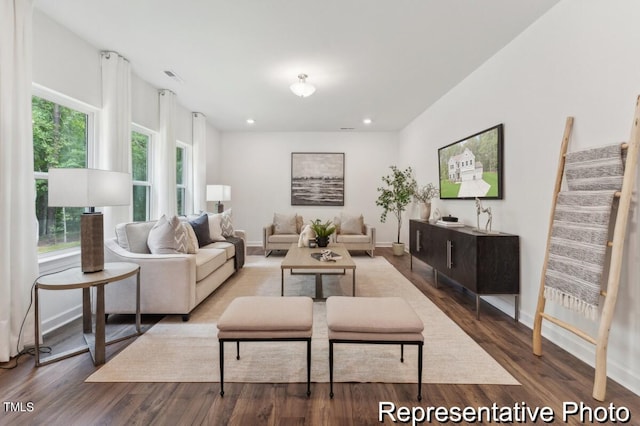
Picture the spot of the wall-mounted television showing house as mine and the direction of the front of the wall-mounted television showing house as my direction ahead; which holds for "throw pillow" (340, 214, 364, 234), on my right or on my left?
on my right

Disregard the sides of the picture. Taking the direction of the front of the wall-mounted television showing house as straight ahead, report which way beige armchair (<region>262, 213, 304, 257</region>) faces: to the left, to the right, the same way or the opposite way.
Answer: to the left

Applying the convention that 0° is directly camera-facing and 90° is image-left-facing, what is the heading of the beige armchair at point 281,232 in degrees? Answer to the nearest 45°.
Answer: approximately 0°

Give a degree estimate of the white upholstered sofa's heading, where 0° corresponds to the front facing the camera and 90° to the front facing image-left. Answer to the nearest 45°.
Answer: approximately 270°

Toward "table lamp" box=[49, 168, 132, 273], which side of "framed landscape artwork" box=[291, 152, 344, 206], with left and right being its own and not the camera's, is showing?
front

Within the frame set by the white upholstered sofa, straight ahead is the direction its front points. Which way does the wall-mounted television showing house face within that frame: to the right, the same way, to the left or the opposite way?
the opposite way

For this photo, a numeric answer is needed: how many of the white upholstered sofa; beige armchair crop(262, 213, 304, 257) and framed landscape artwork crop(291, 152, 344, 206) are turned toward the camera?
2

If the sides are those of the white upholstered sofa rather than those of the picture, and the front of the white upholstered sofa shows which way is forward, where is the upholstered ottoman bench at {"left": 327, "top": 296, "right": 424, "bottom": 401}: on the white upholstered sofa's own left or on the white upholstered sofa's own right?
on the white upholstered sofa's own right

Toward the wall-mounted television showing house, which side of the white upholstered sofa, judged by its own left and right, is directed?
front
